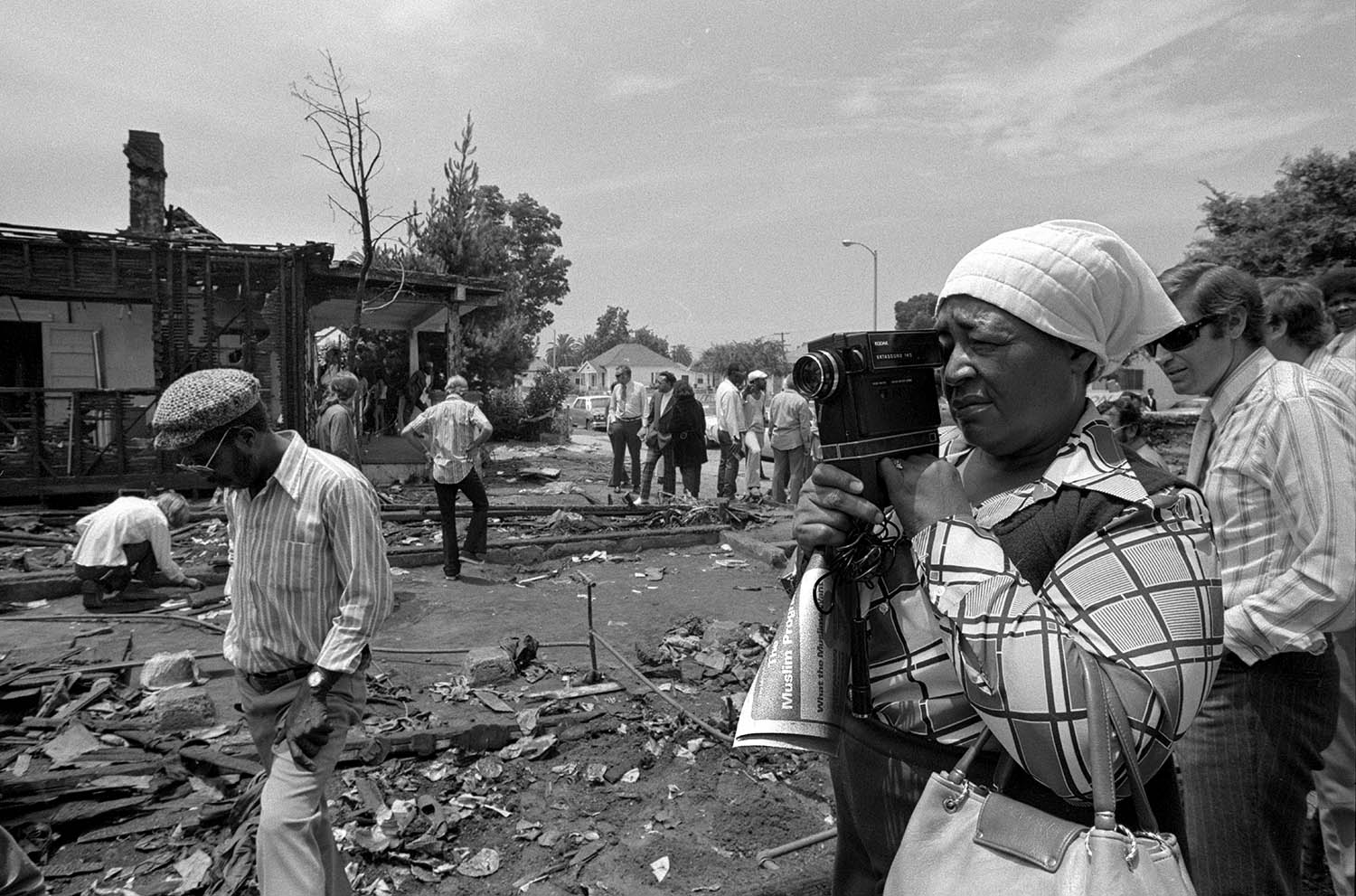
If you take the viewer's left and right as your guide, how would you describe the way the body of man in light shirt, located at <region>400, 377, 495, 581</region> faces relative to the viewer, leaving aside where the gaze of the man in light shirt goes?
facing away from the viewer

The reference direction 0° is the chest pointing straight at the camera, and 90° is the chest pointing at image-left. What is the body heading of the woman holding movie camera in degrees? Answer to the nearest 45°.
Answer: approximately 45°

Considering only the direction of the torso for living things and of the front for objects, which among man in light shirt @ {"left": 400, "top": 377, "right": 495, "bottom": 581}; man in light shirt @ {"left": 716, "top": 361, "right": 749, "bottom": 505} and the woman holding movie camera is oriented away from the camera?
man in light shirt @ {"left": 400, "top": 377, "right": 495, "bottom": 581}

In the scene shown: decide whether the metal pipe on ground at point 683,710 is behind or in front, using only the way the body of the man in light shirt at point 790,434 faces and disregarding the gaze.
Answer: behind

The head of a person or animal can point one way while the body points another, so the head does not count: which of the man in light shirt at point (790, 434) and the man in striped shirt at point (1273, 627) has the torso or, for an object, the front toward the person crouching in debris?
the man in striped shirt

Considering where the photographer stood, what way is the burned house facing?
facing to the right of the viewer

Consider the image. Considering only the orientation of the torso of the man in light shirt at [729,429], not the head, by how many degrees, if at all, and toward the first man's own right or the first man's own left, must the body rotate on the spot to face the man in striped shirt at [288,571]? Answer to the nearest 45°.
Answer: approximately 90° to the first man's own right

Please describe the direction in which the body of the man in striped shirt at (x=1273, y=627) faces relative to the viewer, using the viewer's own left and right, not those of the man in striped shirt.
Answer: facing to the left of the viewer

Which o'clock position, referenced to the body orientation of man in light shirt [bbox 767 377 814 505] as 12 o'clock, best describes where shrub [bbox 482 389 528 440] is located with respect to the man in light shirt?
The shrub is roughly at 11 o'clock from the man in light shirt.

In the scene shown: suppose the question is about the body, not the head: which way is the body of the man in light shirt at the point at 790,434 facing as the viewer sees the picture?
away from the camera

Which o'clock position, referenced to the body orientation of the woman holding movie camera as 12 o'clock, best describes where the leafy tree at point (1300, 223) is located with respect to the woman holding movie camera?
The leafy tree is roughly at 5 o'clock from the woman holding movie camera.

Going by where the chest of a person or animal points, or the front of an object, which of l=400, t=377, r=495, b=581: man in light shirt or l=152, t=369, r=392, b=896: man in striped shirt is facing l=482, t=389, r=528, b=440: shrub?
the man in light shirt

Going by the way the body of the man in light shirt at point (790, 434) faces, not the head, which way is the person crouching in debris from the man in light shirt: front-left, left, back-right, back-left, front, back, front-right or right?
back-left

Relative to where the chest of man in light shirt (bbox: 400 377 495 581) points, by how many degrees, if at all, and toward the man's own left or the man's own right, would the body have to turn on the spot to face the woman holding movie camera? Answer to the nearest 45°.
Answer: approximately 180°
